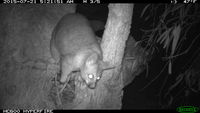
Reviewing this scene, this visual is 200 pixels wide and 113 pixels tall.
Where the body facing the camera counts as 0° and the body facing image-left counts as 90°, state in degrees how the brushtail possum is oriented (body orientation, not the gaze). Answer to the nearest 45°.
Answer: approximately 315°
